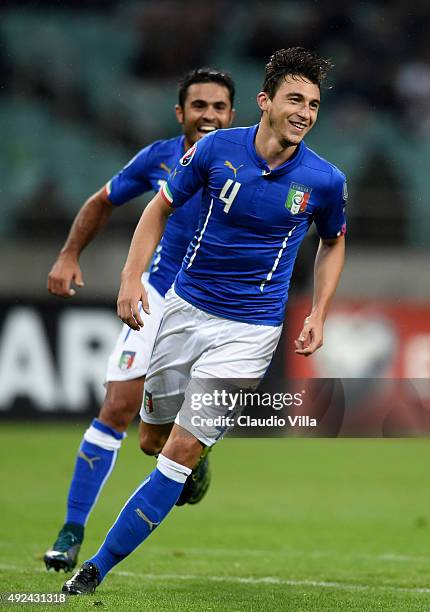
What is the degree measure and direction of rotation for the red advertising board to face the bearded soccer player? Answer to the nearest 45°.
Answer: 0° — it already faces them

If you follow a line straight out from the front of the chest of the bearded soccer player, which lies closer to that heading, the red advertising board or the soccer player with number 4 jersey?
the soccer player with number 4 jersey

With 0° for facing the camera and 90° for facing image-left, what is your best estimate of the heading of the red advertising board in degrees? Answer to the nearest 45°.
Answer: approximately 0°

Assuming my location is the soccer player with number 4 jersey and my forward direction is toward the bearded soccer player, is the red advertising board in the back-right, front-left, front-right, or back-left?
front-right

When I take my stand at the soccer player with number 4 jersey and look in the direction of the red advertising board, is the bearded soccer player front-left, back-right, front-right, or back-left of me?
front-left

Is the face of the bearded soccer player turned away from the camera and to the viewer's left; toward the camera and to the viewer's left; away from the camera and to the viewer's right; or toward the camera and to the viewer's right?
toward the camera and to the viewer's right

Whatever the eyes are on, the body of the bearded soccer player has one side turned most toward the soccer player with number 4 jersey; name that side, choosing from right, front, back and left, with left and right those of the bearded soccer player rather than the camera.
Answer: front

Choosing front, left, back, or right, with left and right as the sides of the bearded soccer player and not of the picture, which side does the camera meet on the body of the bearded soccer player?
front

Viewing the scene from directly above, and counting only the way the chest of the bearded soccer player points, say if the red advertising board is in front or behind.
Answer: behind

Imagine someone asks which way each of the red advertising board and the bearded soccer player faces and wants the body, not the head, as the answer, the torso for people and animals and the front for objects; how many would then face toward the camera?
2

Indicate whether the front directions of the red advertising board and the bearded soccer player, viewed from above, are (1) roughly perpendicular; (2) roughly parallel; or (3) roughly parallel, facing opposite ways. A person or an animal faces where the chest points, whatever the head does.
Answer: roughly parallel

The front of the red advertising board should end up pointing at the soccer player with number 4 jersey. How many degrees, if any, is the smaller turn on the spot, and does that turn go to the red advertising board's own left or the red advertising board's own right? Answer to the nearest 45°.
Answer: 0° — it already faces them
